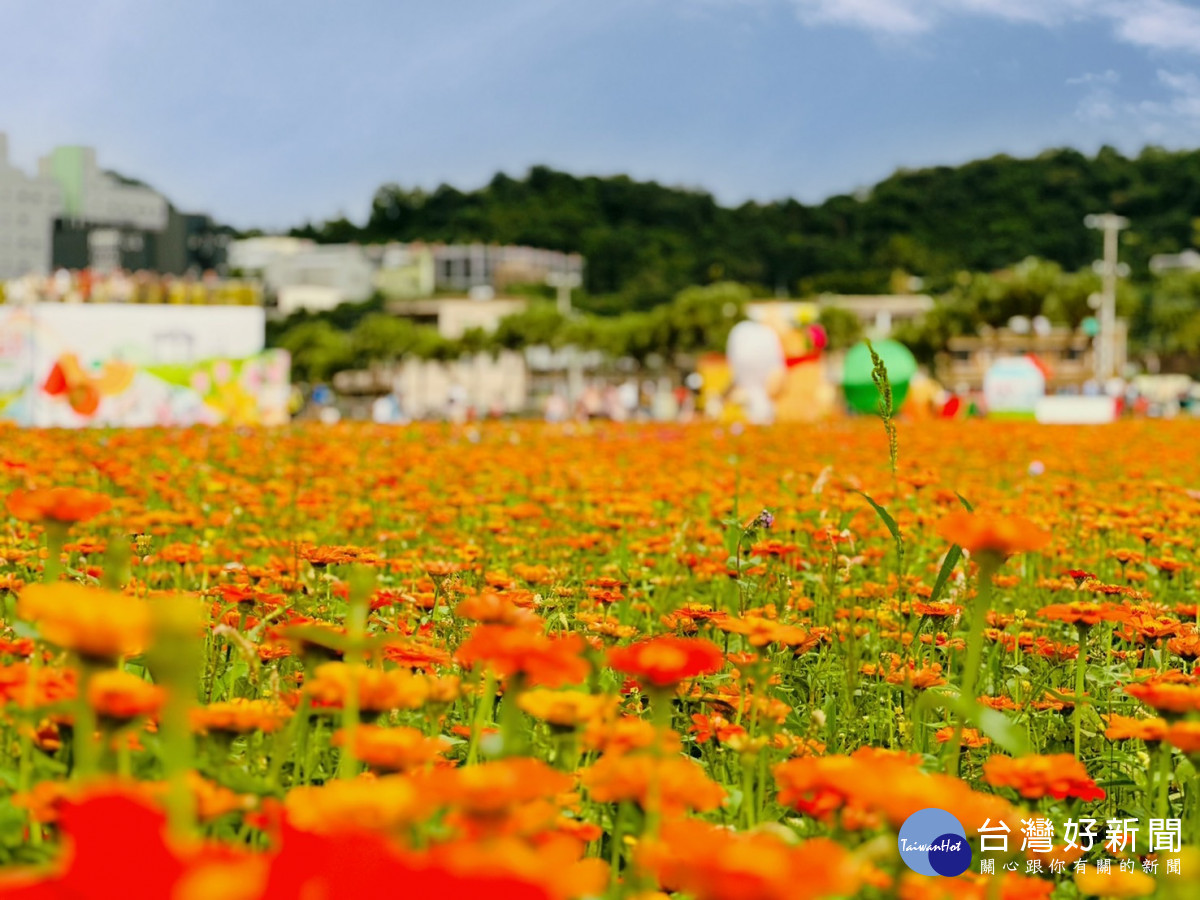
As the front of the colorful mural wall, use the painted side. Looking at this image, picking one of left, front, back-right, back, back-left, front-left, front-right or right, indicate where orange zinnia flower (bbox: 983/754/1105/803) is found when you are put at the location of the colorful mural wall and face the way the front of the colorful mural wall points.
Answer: front

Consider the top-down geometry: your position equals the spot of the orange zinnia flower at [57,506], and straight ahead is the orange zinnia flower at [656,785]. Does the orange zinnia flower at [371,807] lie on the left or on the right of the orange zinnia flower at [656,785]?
right

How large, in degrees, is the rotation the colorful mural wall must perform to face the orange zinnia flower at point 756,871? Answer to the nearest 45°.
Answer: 0° — it already faces it

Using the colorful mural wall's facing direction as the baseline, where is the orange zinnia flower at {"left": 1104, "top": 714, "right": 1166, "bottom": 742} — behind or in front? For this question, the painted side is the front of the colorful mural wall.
in front

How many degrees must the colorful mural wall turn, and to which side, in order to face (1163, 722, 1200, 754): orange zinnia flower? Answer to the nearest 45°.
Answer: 0° — it already faces it

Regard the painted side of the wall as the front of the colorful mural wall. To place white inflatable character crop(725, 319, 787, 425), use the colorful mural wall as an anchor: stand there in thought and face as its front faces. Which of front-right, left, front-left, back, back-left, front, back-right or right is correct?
left

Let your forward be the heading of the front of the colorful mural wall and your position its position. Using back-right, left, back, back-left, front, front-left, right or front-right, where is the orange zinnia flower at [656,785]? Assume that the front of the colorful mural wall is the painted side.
front

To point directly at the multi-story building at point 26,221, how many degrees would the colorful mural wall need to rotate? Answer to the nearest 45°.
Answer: approximately 180°

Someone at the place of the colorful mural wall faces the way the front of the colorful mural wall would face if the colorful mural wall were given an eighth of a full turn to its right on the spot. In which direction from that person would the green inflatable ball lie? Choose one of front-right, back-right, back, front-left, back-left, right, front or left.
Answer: back-left

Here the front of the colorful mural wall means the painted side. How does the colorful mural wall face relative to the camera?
toward the camera

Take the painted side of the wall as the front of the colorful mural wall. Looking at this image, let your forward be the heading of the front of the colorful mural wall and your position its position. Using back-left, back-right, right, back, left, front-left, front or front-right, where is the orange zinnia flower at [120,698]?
front

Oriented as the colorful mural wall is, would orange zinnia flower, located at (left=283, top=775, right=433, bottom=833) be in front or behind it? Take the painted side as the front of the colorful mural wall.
in front

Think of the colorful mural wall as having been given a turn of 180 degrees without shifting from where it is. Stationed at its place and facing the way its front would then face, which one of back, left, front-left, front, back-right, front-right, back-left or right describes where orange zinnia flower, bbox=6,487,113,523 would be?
back

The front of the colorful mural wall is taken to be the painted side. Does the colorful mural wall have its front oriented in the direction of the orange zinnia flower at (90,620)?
yes

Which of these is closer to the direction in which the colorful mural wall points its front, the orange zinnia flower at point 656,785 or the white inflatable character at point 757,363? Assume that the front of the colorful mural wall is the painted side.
the orange zinnia flower

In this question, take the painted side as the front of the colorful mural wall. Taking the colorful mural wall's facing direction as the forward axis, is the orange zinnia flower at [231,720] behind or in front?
in front

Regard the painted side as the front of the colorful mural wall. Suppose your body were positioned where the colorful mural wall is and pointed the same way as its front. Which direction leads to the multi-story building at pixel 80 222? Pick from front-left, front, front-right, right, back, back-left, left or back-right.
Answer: back
